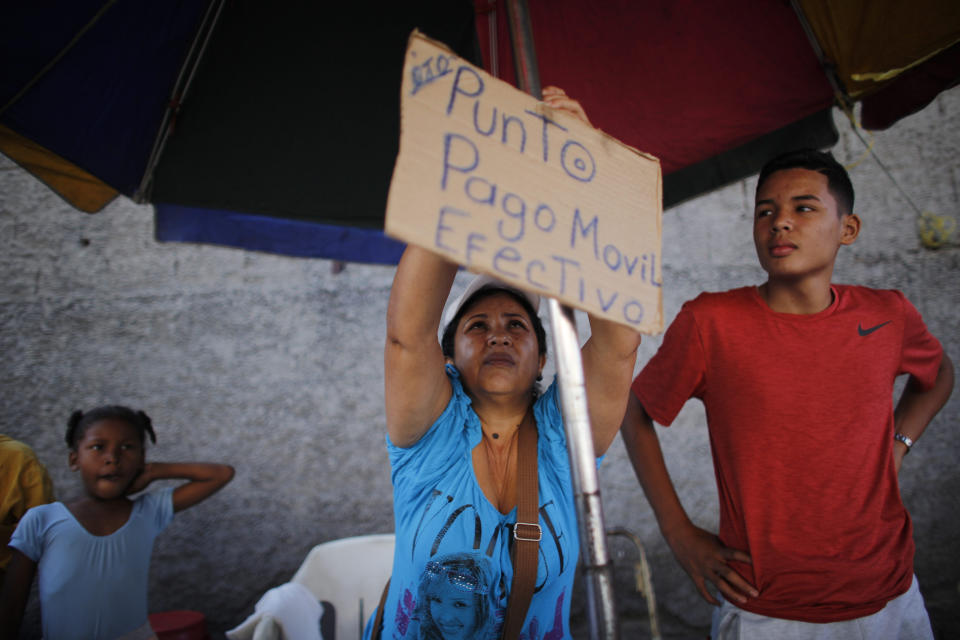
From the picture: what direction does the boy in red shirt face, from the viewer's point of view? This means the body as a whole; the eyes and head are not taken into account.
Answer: toward the camera

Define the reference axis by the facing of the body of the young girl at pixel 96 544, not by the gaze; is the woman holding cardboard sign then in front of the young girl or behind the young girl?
in front

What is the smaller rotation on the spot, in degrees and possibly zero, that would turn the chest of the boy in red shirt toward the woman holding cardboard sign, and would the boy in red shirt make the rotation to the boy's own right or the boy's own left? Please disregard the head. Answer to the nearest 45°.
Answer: approximately 45° to the boy's own right

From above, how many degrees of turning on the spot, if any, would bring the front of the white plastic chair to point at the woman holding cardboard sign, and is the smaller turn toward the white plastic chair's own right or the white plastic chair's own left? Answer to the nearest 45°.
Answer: approximately 45° to the white plastic chair's own left

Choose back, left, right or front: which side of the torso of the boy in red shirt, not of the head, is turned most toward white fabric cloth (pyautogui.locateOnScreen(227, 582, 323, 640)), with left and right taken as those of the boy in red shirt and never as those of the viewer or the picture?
right

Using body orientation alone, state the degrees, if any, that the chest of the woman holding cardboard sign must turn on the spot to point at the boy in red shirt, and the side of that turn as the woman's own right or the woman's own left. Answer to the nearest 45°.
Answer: approximately 90° to the woman's own left

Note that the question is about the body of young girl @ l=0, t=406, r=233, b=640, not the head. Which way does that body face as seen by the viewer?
toward the camera

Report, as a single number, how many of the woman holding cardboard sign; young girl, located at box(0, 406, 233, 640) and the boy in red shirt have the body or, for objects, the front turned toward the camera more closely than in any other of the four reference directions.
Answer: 3
